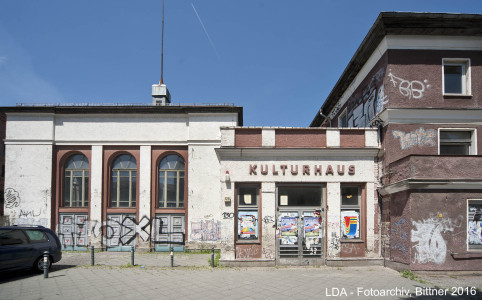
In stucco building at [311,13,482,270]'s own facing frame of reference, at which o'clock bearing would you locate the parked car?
The parked car is roughly at 2 o'clock from the stucco building.

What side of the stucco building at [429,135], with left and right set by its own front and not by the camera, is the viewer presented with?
front

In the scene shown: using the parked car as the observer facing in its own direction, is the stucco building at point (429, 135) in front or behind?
behind

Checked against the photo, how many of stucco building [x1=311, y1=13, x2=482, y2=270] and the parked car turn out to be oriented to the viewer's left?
1

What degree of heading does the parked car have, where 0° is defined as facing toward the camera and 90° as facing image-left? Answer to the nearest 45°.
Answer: approximately 90°
